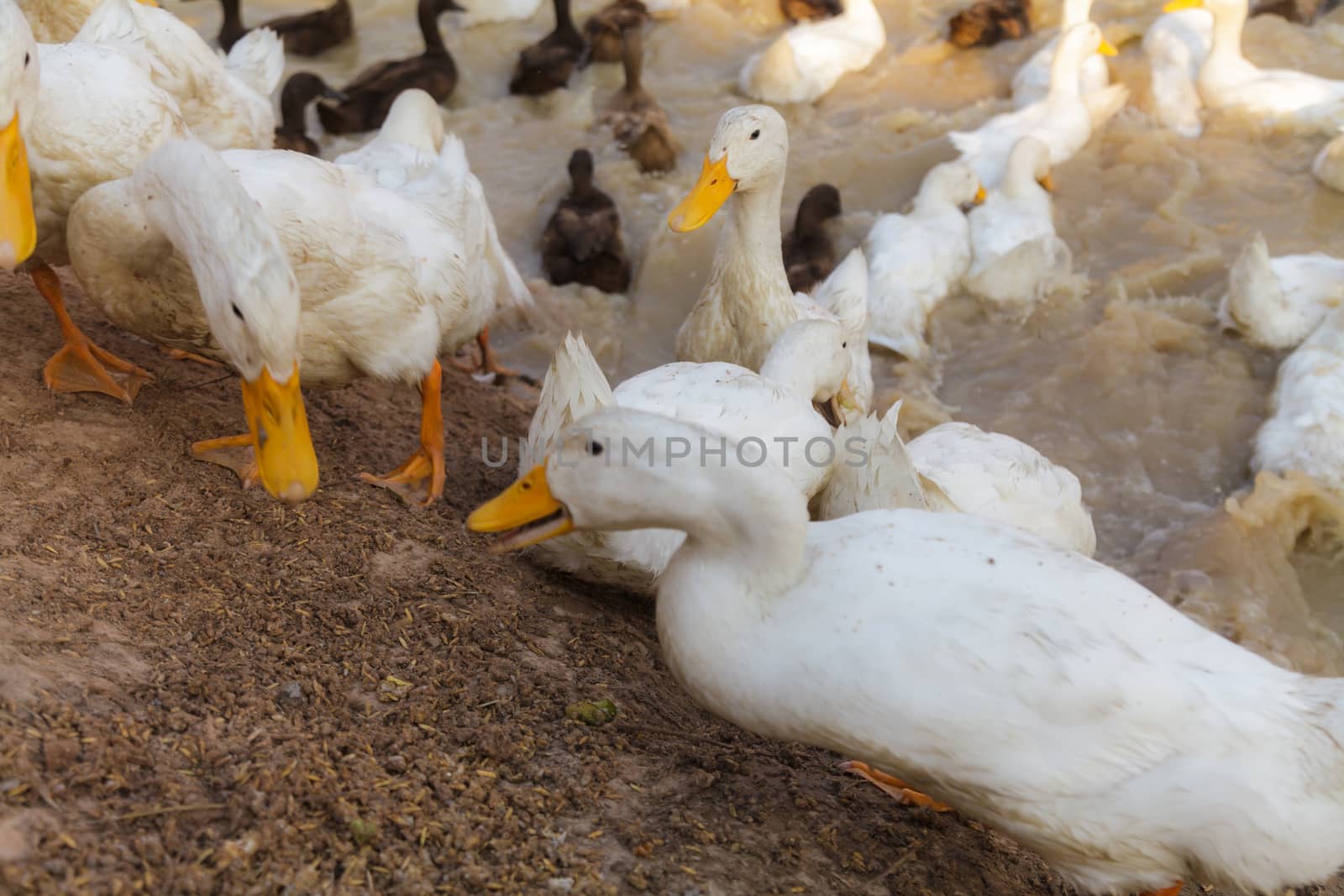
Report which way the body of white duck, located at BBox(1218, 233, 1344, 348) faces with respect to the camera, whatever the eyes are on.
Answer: to the viewer's right

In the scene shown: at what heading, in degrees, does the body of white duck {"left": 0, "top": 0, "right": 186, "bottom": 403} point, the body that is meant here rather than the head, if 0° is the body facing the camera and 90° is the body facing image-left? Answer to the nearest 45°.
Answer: approximately 45°

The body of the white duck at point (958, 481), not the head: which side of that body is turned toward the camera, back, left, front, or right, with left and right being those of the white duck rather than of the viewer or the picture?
right

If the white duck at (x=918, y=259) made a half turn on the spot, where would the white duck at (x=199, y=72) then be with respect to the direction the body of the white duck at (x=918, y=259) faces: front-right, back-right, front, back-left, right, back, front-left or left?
front

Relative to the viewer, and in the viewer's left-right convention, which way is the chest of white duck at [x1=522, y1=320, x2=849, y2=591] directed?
facing to the right of the viewer

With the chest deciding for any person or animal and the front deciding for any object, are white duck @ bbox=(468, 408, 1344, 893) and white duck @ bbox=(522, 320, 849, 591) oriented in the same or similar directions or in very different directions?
very different directions

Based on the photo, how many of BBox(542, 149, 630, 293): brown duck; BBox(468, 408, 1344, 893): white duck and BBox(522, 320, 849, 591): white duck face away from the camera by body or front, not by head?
1

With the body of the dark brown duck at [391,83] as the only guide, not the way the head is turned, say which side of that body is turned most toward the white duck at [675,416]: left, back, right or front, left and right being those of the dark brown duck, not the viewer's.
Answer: right

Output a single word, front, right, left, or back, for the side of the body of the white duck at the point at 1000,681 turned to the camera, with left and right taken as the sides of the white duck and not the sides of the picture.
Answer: left

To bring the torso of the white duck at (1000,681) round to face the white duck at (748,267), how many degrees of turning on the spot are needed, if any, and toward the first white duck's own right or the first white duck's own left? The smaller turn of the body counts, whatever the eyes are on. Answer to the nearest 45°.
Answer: approximately 90° to the first white duck's own right

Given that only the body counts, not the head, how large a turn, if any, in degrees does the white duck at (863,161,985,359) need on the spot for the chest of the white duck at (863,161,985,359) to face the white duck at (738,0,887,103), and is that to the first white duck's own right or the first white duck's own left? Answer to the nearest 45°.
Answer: approximately 45° to the first white duck's own left
